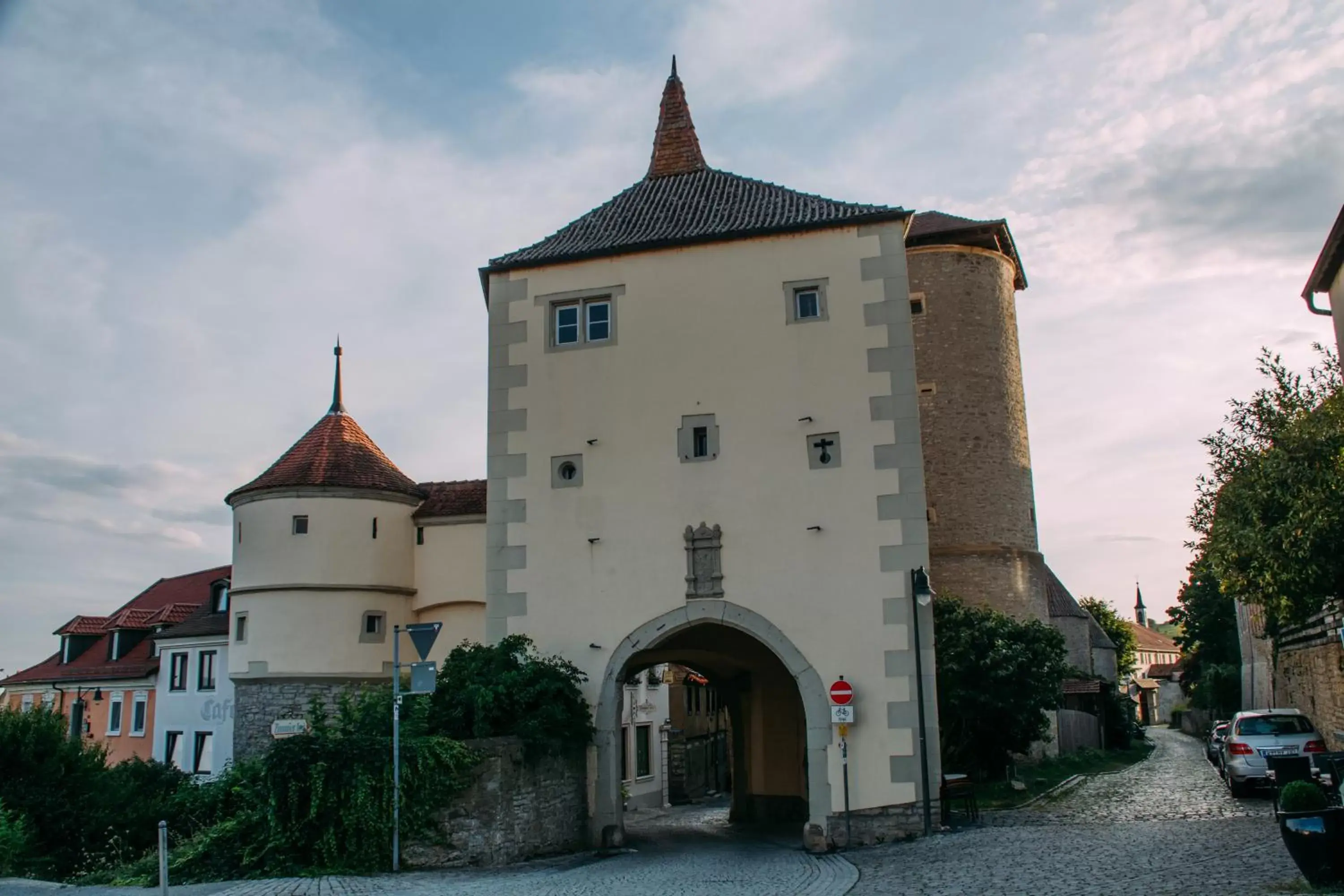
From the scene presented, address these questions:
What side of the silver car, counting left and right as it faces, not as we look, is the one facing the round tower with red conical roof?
left

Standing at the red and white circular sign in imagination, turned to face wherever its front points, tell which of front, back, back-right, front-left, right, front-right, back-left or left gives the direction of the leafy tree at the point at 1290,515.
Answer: left

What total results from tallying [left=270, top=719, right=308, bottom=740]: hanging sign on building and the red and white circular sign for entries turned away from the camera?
0

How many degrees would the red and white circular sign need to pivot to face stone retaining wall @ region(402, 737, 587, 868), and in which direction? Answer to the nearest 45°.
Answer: approximately 90° to its right

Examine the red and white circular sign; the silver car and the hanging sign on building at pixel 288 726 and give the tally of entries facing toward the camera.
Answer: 2

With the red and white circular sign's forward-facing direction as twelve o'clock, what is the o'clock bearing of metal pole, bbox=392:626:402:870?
The metal pole is roughly at 2 o'clock from the red and white circular sign.

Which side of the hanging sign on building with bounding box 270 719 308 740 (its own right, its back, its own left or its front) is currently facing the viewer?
front

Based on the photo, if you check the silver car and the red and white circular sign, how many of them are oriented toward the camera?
1

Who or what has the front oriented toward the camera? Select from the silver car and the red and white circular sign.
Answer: the red and white circular sign

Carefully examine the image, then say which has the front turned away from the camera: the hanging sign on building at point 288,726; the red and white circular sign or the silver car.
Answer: the silver car

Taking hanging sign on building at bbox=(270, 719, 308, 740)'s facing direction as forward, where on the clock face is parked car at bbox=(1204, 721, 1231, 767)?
The parked car is roughly at 9 o'clock from the hanging sign on building.

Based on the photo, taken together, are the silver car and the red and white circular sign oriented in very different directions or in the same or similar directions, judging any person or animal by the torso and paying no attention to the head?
very different directions

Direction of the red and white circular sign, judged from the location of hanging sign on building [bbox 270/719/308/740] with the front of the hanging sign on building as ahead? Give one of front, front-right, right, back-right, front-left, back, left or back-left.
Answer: front-left

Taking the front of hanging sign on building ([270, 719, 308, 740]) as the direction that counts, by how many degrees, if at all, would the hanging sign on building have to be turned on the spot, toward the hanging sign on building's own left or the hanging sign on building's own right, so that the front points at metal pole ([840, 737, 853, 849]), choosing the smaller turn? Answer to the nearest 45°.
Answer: approximately 45° to the hanging sign on building's own left

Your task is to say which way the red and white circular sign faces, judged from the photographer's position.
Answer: facing the viewer

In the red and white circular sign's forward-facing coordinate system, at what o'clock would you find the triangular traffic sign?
The triangular traffic sign is roughly at 2 o'clock from the red and white circular sign.

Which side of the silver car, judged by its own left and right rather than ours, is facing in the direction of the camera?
back

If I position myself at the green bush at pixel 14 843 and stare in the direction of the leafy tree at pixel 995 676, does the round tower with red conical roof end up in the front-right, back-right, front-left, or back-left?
front-left
